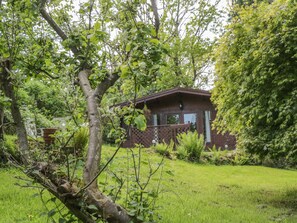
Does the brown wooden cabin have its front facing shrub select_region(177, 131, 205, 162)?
yes

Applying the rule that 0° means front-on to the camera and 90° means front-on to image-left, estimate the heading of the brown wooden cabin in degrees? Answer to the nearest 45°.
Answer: approximately 0°
